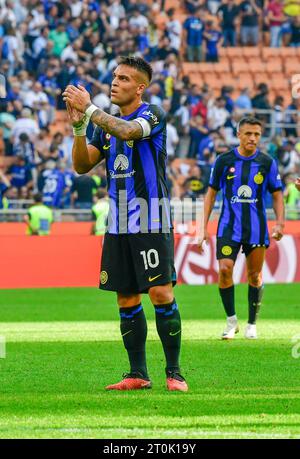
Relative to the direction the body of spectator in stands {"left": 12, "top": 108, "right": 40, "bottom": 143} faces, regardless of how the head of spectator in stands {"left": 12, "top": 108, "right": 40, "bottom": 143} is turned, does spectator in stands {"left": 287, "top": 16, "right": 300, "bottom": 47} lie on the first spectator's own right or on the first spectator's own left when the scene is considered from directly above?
on the first spectator's own left

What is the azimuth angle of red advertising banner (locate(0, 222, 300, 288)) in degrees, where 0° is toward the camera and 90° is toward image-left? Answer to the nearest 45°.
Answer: approximately 0°

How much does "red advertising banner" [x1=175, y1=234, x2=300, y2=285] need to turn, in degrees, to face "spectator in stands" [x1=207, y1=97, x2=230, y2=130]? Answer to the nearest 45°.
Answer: approximately 180°

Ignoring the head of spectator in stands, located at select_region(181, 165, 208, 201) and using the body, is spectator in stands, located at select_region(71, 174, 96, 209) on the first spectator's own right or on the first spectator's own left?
on the first spectator's own right

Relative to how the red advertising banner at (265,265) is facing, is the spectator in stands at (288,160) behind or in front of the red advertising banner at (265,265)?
behind

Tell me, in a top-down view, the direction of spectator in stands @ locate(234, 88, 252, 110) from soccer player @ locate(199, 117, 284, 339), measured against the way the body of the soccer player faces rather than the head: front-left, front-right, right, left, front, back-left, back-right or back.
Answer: back

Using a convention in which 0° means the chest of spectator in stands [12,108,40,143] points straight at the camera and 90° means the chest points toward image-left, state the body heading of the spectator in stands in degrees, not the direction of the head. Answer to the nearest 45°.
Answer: approximately 0°
